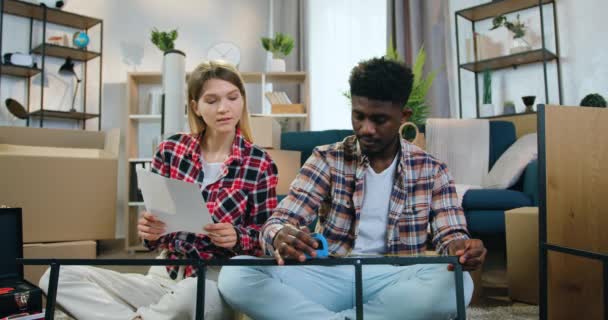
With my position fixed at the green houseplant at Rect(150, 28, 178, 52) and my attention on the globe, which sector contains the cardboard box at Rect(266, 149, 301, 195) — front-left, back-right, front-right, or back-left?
back-left

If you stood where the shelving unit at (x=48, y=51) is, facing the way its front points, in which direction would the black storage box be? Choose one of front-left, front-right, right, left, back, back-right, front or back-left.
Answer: front-right

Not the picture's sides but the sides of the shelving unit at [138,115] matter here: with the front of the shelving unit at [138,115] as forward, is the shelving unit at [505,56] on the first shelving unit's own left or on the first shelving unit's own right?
on the first shelving unit's own left

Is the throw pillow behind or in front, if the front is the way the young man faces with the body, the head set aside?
behind

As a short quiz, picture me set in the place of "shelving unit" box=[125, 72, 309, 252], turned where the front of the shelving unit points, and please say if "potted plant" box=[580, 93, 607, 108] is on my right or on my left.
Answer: on my left

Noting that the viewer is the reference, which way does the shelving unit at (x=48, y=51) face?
facing the viewer and to the right of the viewer

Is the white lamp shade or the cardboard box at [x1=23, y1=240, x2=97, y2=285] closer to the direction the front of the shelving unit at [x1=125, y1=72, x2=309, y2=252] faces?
the cardboard box

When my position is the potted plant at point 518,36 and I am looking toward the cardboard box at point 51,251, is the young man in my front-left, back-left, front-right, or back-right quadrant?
front-left

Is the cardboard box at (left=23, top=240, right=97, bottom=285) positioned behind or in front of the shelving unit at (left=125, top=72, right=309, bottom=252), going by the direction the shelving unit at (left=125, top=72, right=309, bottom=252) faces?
in front

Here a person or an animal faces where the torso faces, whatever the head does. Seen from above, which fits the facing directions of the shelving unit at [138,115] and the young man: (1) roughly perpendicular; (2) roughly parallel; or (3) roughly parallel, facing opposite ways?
roughly parallel

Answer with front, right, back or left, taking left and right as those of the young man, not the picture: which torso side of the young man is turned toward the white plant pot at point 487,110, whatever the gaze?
back

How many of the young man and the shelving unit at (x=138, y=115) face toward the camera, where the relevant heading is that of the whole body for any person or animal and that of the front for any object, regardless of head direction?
2

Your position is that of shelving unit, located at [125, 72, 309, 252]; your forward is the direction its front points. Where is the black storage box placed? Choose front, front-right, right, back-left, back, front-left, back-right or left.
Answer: front

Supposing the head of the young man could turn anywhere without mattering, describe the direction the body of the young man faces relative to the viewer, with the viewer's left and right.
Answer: facing the viewer
